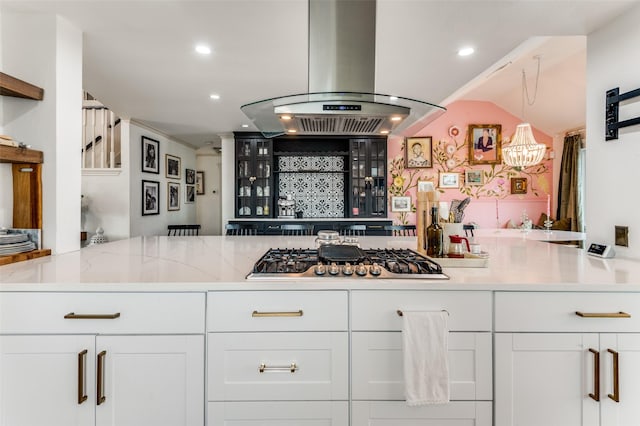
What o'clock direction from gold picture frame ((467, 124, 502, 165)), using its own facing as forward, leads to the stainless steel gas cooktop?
The stainless steel gas cooktop is roughly at 12 o'clock from the gold picture frame.

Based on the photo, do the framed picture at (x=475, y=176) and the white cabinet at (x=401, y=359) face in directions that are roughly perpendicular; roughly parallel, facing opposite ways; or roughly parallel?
roughly parallel

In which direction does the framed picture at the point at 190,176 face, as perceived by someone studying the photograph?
facing the viewer and to the right of the viewer

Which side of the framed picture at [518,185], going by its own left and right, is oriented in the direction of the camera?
front

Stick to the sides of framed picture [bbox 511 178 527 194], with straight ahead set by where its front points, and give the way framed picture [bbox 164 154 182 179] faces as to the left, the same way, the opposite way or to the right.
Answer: to the left

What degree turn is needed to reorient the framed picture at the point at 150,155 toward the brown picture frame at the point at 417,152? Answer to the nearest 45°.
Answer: approximately 45° to its left

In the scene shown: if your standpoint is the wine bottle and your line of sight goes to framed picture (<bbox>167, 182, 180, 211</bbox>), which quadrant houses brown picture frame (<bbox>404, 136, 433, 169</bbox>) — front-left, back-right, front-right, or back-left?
front-right

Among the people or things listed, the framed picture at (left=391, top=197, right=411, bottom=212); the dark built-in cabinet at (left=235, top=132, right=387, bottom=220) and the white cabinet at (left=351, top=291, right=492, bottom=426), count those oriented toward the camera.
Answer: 3

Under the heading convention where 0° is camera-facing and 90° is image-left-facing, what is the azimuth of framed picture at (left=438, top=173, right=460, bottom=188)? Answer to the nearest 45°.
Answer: approximately 0°

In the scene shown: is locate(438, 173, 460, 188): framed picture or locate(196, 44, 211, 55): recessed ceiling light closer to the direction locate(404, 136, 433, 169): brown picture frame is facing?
the recessed ceiling light

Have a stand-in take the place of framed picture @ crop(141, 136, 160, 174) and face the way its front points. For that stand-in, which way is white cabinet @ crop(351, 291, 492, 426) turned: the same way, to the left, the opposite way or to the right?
to the right

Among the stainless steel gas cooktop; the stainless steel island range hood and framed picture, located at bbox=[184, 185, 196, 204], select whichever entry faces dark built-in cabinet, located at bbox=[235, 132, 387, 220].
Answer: the framed picture

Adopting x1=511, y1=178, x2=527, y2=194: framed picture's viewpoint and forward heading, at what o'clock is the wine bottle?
The wine bottle is roughly at 12 o'clock from the framed picture.

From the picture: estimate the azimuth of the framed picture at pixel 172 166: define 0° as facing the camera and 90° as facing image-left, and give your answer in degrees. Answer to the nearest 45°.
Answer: approximately 315°

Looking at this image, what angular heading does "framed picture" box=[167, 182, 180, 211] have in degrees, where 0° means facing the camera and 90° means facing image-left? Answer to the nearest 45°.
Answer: approximately 315°

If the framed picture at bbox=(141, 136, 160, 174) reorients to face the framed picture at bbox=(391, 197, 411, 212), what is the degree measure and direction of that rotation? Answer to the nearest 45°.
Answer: approximately 45° to its left

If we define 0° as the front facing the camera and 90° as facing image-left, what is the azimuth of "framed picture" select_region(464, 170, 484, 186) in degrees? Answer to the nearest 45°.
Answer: approximately 0°

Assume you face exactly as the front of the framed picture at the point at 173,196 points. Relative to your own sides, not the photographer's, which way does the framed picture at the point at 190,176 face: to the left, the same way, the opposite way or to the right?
the same way

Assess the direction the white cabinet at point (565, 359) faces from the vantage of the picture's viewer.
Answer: facing the viewer

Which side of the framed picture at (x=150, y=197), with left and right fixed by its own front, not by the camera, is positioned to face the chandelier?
front
